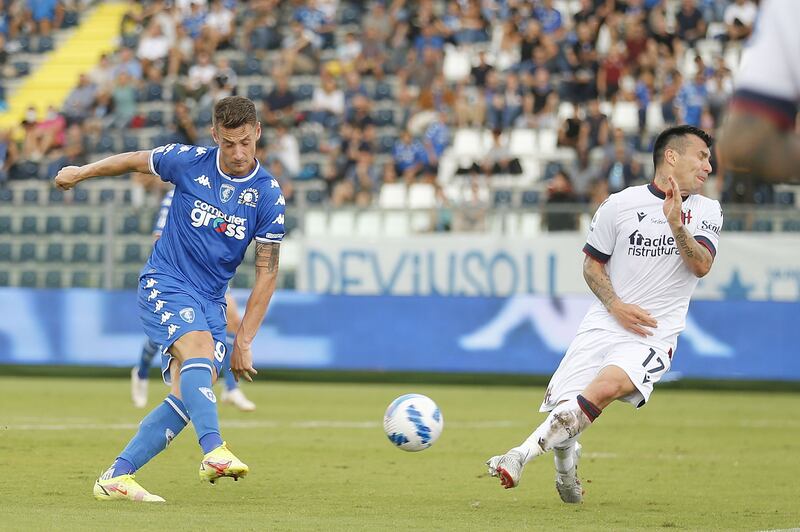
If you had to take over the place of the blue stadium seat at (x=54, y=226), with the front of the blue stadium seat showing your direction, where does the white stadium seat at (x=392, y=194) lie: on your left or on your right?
on your left

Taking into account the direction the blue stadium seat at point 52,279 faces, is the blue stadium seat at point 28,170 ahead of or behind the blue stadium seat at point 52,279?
behind

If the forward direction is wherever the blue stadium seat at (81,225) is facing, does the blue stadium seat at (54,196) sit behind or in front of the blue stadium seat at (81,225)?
behind

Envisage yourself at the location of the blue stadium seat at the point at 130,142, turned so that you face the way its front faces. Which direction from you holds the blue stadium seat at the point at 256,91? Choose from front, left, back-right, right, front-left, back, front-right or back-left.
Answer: left

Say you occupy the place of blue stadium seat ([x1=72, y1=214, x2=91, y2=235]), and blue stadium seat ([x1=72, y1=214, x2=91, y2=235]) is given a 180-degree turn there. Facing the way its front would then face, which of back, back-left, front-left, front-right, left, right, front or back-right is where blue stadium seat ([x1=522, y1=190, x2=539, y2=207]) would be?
right

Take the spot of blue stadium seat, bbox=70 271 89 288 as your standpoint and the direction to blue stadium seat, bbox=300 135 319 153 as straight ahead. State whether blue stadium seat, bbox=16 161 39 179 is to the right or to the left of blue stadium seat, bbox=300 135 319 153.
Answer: left

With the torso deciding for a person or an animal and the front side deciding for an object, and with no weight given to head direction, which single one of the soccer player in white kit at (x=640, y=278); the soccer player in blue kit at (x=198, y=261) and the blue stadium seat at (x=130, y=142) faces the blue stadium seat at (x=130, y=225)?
the blue stadium seat at (x=130, y=142)

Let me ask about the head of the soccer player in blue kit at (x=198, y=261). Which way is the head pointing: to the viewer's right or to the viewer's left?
to the viewer's right

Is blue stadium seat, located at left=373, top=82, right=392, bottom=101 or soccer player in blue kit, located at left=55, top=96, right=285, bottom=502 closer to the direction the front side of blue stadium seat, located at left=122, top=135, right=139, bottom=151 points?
the soccer player in blue kit

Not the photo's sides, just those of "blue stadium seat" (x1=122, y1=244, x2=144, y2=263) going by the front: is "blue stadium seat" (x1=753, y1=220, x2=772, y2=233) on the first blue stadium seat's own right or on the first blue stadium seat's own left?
on the first blue stadium seat's own left

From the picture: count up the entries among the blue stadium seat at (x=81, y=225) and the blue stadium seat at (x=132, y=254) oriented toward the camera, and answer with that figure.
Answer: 2

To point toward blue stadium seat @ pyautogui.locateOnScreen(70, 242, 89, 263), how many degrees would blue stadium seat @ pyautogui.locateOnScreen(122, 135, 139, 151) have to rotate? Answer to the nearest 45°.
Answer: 0° — it already faces it

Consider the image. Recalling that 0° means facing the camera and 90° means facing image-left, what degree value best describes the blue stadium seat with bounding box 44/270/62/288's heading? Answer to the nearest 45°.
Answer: approximately 0°

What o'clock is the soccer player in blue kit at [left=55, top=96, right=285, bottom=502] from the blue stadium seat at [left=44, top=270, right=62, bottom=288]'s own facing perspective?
The soccer player in blue kit is roughly at 12 o'clock from the blue stadium seat.
